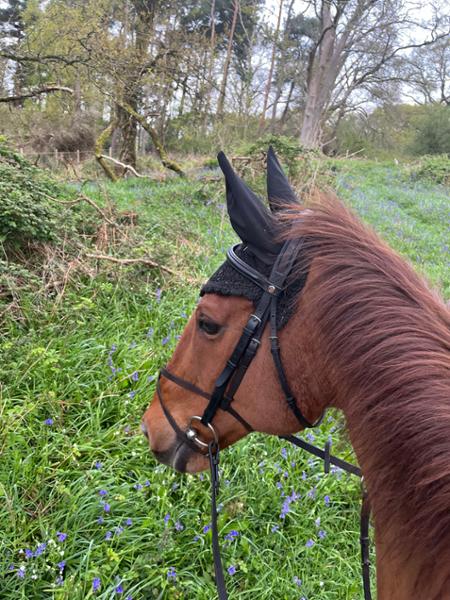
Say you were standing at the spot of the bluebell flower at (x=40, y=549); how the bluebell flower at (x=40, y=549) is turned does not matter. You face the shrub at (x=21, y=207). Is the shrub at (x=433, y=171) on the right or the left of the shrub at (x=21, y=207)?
right

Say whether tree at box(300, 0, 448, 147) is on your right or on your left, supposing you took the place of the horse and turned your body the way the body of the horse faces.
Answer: on your right
